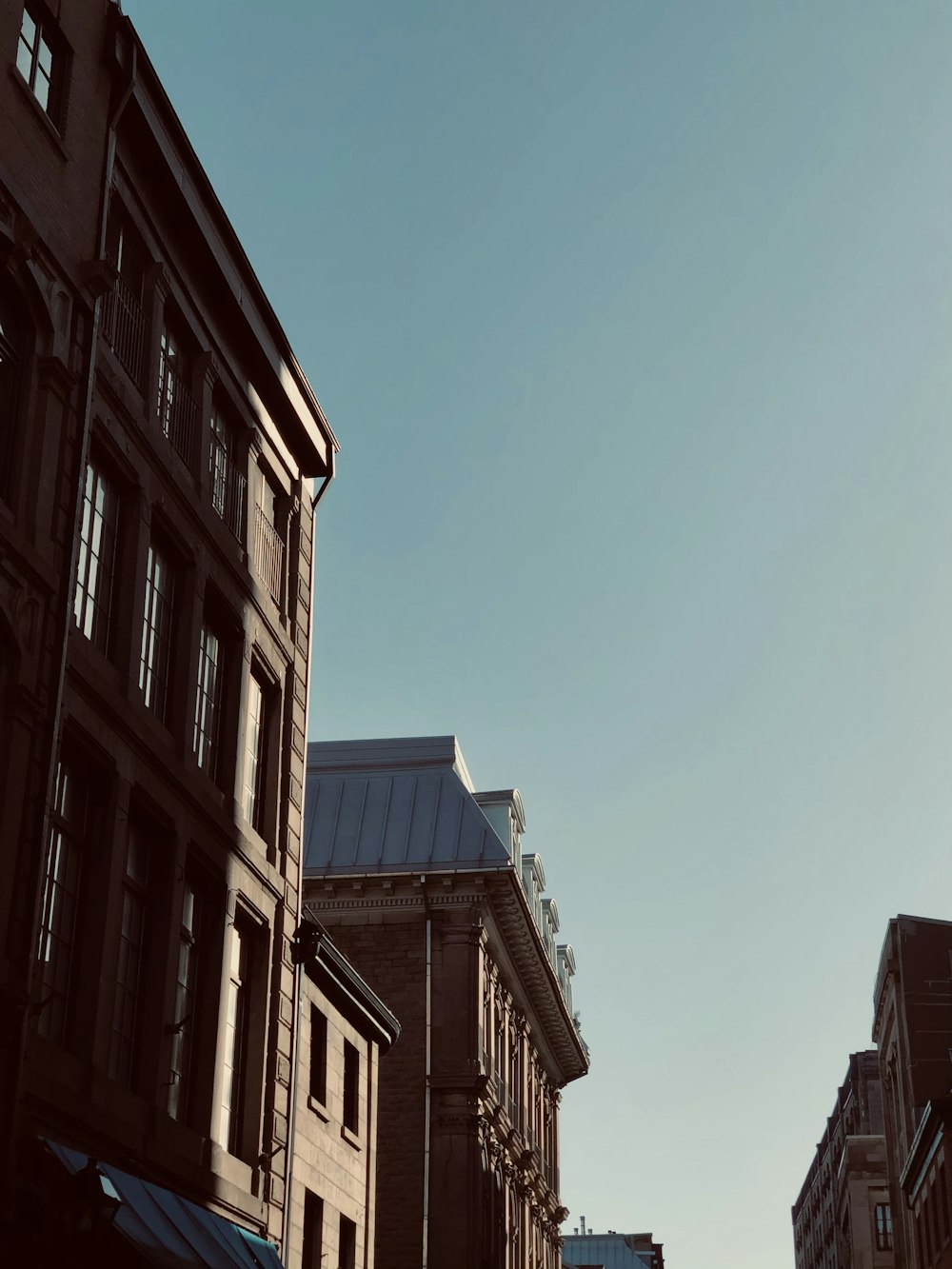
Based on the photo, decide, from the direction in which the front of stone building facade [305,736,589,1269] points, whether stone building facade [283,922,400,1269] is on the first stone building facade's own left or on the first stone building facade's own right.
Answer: on the first stone building facade's own right

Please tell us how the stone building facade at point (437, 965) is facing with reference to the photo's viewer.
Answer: facing to the right of the viewer

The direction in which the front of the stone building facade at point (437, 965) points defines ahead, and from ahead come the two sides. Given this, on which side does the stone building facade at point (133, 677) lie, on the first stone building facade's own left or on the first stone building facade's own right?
on the first stone building facade's own right
